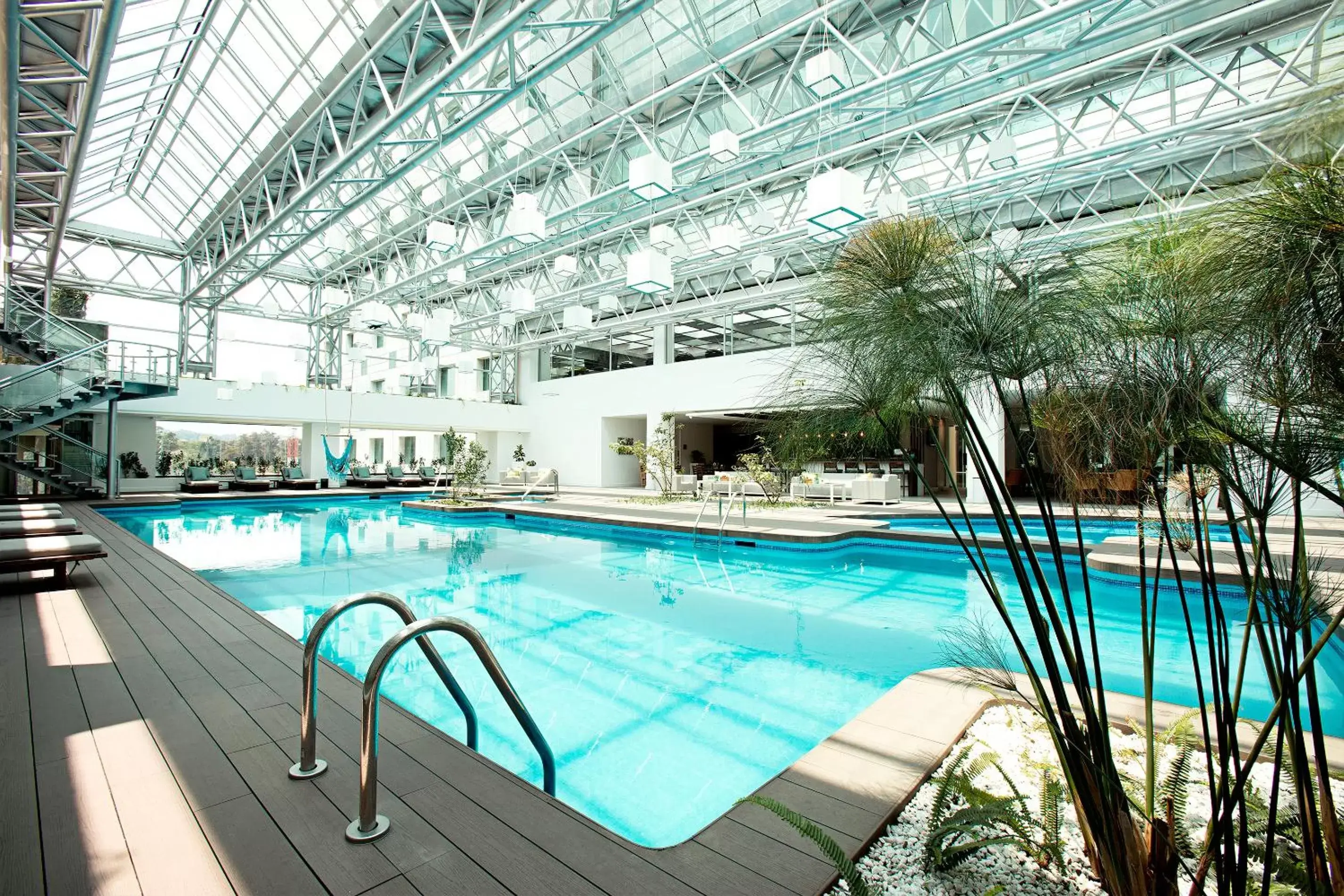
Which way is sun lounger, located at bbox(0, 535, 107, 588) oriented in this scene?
to the viewer's right

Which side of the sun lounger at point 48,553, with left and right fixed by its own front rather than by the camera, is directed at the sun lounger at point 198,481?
left
